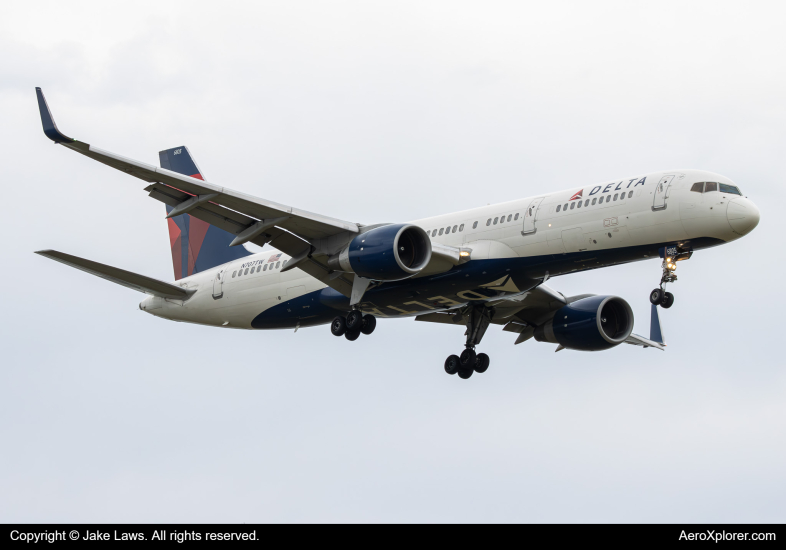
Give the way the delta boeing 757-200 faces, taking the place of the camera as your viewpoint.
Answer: facing the viewer and to the right of the viewer
